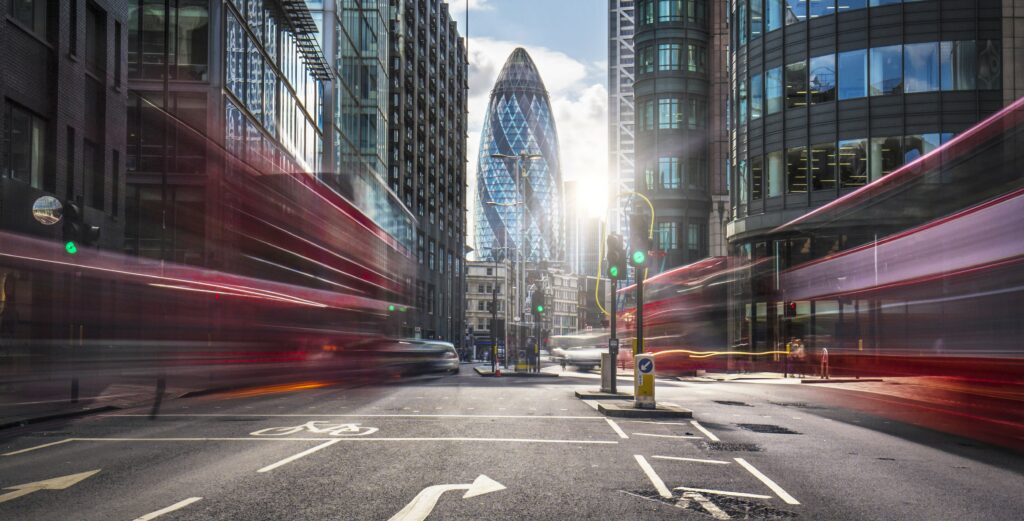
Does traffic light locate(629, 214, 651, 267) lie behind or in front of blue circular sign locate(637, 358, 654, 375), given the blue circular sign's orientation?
behind

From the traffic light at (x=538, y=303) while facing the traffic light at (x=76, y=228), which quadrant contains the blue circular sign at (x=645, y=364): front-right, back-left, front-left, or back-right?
front-left

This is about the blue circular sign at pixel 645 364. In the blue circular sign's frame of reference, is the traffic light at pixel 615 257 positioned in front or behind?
behind

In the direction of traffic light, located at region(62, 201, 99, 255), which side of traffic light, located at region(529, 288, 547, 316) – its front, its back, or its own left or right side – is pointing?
front

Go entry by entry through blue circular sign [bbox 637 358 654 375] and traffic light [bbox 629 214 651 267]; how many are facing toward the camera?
2

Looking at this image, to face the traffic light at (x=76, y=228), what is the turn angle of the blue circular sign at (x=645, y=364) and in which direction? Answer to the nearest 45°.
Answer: approximately 90° to its right

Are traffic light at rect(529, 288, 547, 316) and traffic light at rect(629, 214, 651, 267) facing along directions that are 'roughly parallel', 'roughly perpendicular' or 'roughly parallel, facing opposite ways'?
roughly parallel

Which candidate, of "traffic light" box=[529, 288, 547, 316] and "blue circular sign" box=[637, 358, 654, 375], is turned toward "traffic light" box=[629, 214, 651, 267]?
"traffic light" box=[529, 288, 547, 316]

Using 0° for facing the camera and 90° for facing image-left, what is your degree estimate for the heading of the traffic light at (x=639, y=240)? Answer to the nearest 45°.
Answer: approximately 0°

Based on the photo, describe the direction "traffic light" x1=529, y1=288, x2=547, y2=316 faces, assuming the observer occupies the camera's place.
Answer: facing the viewer

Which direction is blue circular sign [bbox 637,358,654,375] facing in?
toward the camera

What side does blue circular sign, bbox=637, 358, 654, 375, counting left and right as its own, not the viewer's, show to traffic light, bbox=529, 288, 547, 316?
back

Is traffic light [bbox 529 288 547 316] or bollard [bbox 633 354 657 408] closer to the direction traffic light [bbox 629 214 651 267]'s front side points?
the bollard

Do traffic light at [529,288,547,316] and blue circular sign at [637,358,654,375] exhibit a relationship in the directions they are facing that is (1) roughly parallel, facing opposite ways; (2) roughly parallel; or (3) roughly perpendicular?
roughly parallel
